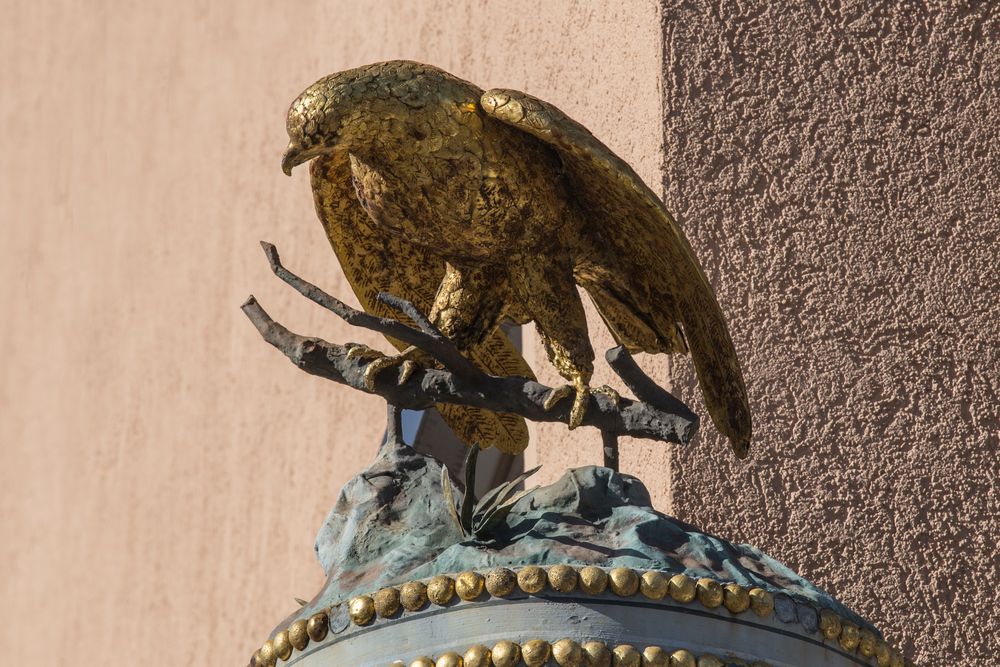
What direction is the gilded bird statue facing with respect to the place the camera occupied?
facing the viewer and to the left of the viewer
